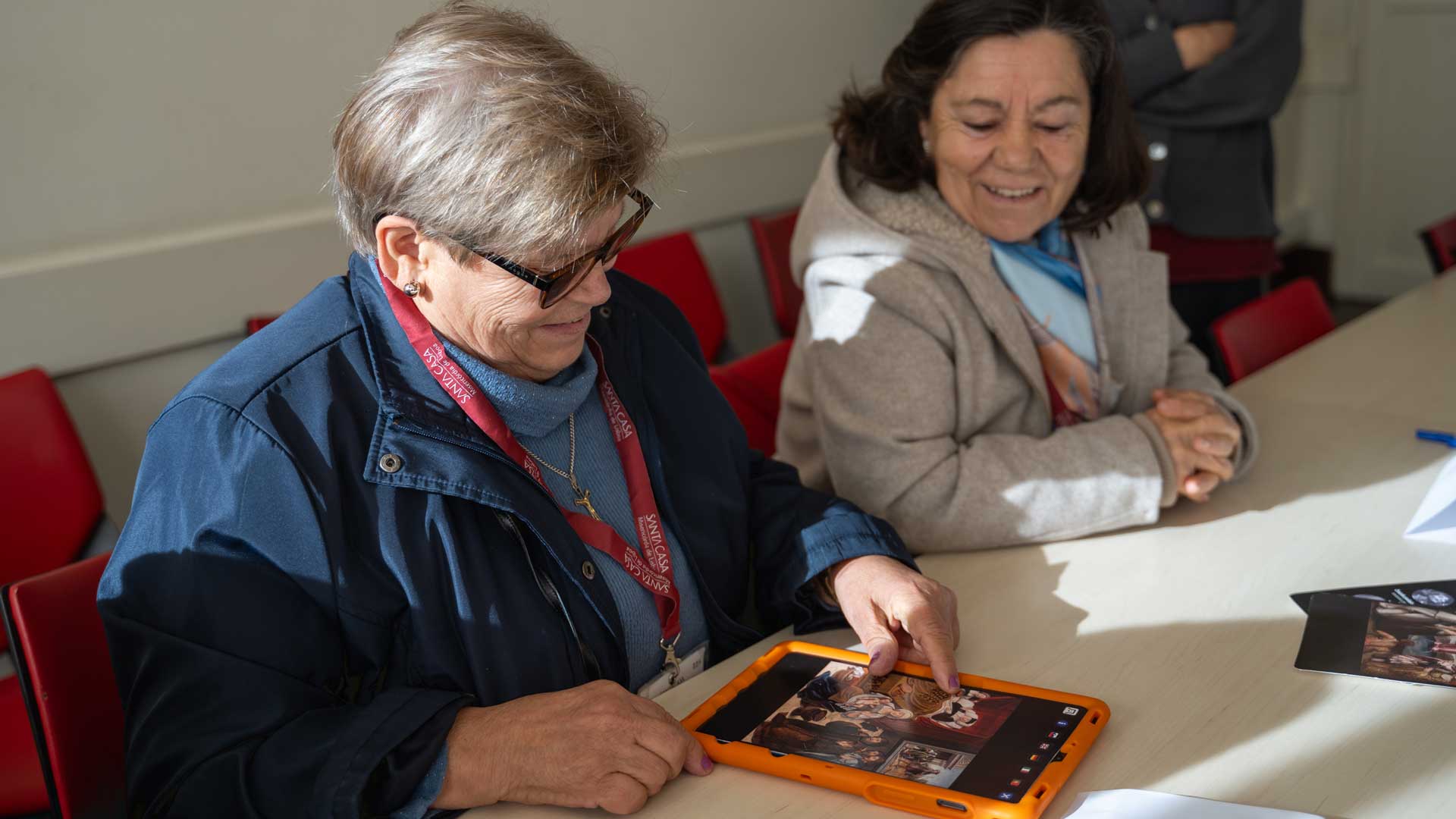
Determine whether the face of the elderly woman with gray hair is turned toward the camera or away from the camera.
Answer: toward the camera

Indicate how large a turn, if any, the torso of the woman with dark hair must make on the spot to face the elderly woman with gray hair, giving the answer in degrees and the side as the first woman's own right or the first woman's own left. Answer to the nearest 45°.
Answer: approximately 90° to the first woman's own right

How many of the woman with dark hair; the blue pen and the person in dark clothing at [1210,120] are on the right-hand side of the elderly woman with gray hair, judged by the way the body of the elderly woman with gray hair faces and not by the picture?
0

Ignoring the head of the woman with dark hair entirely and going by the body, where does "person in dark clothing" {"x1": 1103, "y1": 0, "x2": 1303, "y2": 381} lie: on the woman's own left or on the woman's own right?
on the woman's own left

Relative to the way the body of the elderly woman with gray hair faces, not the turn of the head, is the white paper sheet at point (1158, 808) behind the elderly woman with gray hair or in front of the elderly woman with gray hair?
in front

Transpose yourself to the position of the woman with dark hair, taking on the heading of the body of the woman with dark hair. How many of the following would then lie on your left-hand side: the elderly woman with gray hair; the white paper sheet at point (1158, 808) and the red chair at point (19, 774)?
0

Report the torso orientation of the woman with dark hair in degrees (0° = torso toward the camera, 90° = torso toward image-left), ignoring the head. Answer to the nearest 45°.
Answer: approximately 315°

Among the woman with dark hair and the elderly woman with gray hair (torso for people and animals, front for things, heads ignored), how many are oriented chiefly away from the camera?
0

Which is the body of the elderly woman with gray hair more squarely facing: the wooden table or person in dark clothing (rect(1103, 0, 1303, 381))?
the wooden table

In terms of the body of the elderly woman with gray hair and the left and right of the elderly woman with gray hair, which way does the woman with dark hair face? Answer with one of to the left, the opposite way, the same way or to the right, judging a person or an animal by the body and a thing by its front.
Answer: the same way

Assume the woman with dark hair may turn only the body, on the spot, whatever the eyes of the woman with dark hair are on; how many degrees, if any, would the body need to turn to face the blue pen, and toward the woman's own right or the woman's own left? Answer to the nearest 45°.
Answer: approximately 45° to the woman's own left
